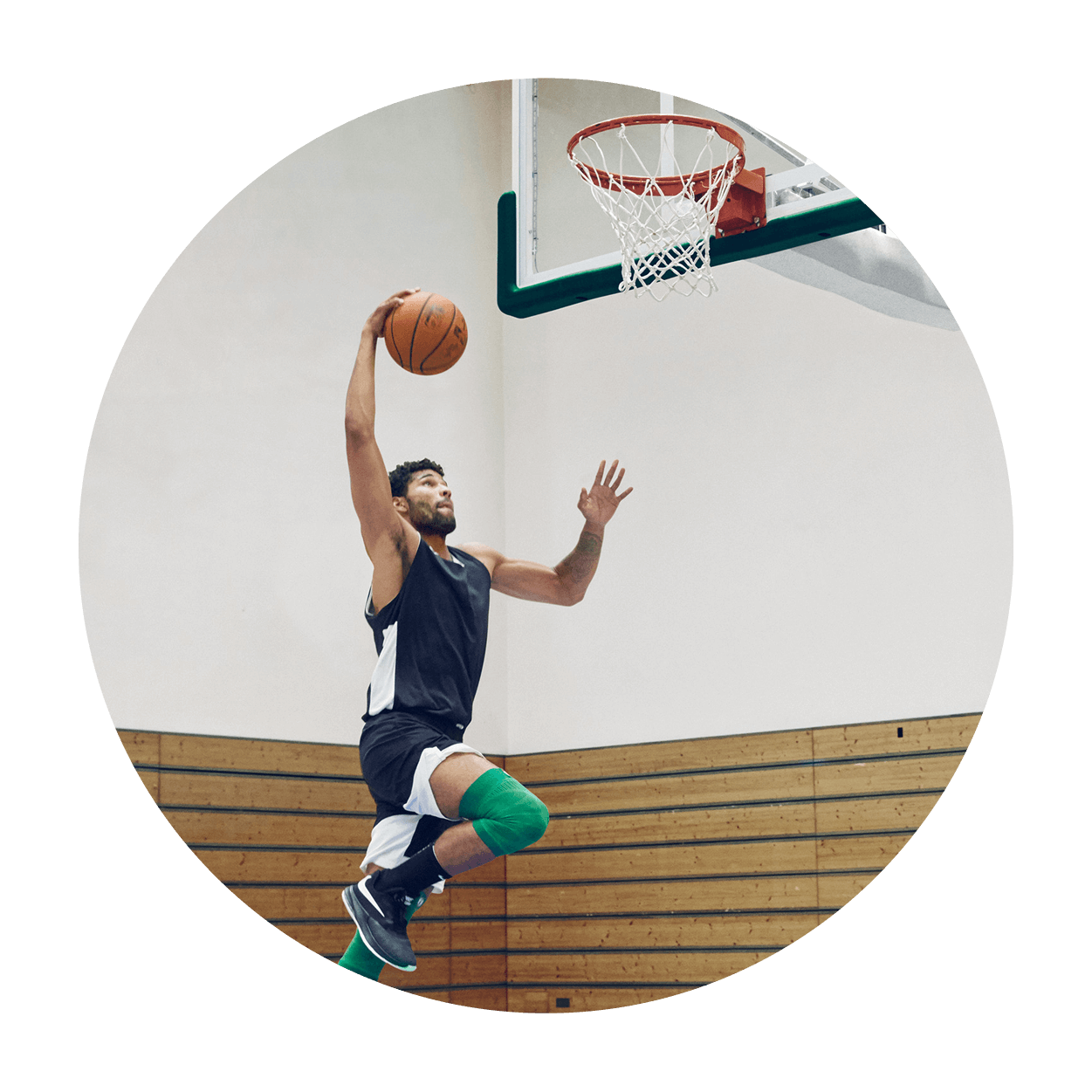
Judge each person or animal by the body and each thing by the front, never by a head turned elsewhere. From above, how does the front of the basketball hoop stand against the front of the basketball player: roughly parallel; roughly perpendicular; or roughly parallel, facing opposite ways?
roughly perpendicular

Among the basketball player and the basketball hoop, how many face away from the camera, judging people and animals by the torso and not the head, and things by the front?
0

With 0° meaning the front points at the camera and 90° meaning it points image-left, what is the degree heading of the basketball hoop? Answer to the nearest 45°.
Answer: approximately 45°

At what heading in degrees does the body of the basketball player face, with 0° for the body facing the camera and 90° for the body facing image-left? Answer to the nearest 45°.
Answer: approximately 315°
